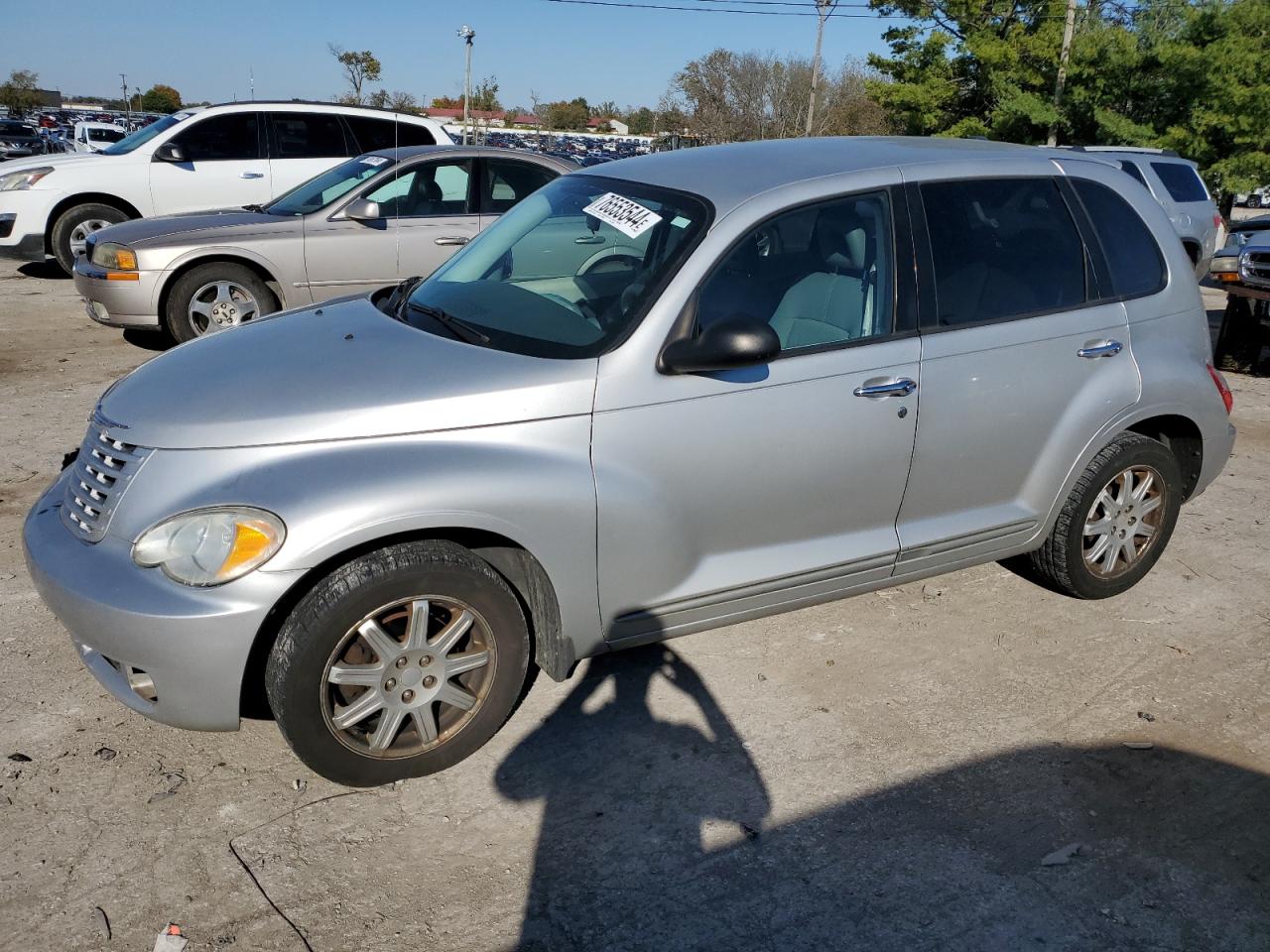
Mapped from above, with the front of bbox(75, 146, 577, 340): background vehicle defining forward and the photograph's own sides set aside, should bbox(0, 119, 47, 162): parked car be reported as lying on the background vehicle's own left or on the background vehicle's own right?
on the background vehicle's own right

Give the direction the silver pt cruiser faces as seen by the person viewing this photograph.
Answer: facing the viewer and to the left of the viewer

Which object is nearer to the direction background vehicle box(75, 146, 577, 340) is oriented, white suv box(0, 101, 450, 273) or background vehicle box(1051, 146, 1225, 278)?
the white suv

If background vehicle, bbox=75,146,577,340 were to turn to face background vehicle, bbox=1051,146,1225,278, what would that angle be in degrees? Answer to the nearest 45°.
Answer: approximately 180°

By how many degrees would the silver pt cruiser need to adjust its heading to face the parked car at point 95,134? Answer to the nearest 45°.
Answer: approximately 90° to its right

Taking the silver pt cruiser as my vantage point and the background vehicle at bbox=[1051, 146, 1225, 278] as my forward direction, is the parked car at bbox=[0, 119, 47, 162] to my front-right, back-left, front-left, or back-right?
front-left

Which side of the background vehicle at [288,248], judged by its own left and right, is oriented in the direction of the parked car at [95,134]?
right

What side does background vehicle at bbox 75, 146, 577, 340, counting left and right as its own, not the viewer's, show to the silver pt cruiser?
left

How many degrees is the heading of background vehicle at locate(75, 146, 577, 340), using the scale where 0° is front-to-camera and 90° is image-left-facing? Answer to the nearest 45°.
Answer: approximately 90°

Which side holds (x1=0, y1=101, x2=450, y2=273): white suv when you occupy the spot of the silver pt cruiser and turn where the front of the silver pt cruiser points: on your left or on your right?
on your right

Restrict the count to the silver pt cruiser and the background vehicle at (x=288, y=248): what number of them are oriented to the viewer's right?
0

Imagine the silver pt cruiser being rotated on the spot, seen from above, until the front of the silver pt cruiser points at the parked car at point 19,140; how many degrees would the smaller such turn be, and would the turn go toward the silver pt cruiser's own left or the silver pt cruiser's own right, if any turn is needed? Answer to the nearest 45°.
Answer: approximately 90° to the silver pt cruiser's own right

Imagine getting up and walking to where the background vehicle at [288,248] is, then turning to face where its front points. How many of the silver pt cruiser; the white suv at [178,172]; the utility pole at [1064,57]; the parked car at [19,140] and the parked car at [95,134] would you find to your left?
1
